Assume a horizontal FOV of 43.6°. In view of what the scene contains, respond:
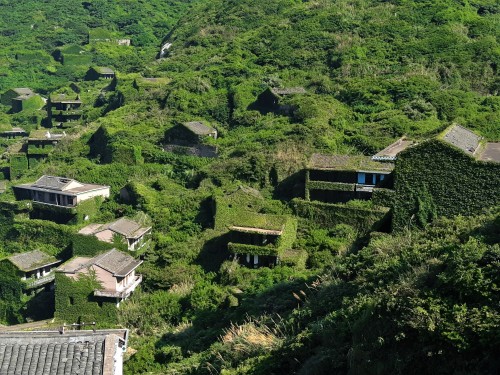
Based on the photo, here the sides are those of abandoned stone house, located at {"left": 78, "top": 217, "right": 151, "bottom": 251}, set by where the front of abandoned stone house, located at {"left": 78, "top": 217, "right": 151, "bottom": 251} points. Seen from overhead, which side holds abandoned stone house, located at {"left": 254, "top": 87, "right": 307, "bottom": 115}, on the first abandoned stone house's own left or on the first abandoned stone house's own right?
on the first abandoned stone house's own left

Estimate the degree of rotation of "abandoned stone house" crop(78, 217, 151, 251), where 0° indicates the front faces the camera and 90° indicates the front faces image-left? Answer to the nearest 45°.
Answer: approximately 315°

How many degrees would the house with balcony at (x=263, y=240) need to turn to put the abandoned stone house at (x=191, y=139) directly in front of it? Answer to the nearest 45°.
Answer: approximately 180°

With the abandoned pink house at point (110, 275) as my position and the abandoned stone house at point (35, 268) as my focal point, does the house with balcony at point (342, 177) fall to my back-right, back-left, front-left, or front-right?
back-right

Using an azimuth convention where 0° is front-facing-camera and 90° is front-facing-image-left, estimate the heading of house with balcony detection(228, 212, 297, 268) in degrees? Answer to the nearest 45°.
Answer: approximately 0°

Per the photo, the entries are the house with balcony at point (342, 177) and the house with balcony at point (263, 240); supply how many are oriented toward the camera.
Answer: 2
